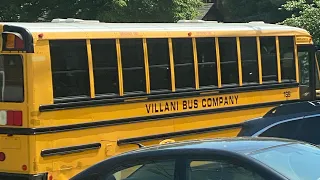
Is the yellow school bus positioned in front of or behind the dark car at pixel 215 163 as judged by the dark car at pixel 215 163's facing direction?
behind

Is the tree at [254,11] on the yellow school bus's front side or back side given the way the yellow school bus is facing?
on the front side

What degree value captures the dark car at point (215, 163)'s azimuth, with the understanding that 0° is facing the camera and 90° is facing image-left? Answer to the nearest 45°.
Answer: approximately 315°

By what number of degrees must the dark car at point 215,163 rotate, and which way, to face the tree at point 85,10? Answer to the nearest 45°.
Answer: approximately 135° to its left

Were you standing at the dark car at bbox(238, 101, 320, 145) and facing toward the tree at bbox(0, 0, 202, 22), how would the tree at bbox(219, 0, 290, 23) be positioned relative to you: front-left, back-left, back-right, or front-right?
front-right

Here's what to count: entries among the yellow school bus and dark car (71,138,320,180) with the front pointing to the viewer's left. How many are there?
0

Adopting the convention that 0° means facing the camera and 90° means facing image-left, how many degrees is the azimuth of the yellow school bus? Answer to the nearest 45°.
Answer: approximately 225°

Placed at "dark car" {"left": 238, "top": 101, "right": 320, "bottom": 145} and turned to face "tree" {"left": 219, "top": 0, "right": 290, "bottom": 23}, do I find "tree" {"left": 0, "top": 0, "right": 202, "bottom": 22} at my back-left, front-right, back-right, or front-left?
front-left

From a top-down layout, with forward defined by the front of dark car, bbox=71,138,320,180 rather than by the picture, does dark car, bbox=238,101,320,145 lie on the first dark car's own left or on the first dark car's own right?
on the first dark car's own left

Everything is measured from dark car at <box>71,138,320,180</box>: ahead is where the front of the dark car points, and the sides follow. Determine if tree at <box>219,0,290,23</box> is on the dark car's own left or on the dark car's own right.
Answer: on the dark car's own left

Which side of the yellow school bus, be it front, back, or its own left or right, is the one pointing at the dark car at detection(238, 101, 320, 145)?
right
